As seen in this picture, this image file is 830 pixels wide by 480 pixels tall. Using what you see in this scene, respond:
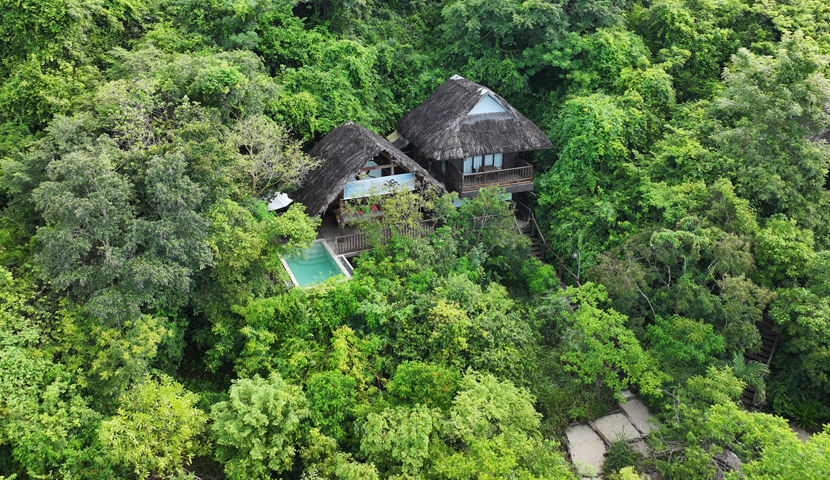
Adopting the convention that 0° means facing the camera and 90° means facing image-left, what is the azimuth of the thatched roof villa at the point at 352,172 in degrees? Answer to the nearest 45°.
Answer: approximately 315°

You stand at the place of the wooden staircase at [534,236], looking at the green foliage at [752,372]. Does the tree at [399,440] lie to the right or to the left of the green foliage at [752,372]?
right

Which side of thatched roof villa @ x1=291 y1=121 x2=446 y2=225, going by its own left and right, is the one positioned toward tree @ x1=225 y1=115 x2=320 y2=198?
right

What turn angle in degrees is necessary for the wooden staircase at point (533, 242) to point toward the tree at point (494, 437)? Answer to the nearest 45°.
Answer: approximately 45° to its right

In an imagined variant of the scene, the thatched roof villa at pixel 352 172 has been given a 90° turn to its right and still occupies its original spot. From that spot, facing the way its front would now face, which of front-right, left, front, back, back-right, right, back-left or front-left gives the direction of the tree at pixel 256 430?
front-left

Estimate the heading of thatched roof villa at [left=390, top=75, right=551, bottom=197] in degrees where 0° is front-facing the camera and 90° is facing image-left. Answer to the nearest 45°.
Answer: approximately 315°

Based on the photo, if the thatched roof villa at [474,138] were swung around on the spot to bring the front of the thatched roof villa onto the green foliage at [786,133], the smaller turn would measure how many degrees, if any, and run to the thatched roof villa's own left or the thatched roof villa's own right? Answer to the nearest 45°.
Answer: approximately 45° to the thatched roof villa's own left

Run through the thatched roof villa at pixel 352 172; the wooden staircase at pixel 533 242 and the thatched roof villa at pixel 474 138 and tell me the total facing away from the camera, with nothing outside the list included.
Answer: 0

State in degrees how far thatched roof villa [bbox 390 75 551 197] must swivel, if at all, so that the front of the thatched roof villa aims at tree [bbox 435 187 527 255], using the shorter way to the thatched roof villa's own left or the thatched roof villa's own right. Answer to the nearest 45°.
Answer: approximately 45° to the thatched roof villa's own right

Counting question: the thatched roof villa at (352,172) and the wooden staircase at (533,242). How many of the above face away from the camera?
0

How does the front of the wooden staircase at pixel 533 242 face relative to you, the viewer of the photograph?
facing the viewer and to the right of the viewer

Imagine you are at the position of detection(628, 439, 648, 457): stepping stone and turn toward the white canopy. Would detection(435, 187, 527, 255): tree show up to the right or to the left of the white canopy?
right

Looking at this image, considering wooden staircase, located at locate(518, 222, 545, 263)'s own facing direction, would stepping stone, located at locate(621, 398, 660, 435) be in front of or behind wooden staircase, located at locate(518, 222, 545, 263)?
in front

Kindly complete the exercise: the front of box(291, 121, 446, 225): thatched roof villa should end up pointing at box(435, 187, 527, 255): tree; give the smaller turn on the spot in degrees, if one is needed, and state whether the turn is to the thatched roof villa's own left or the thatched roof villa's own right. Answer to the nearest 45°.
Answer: approximately 45° to the thatched roof villa's own left

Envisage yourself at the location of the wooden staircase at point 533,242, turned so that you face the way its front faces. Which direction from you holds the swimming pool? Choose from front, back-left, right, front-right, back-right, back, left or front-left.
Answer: right

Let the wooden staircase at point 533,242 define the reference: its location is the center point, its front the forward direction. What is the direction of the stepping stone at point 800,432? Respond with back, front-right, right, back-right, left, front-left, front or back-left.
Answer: front
